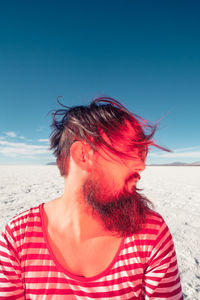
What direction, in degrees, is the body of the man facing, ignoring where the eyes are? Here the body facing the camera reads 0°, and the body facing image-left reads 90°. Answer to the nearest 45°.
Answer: approximately 0°

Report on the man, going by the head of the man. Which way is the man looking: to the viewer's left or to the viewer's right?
to the viewer's right
